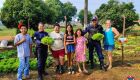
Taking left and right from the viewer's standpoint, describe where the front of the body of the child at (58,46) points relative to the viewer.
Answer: facing the viewer

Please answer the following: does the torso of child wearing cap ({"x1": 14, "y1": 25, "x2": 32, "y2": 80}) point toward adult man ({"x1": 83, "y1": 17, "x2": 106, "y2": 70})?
no

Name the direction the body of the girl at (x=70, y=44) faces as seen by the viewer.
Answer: toward the camera

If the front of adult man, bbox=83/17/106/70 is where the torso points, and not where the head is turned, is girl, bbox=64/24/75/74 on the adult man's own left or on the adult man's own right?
on the adult man's own right

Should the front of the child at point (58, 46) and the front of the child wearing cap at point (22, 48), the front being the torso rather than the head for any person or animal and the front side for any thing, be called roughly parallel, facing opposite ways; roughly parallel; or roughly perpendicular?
roughly parallel

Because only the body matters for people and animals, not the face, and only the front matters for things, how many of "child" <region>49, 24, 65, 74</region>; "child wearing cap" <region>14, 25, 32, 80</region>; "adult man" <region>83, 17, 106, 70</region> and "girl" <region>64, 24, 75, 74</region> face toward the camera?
4

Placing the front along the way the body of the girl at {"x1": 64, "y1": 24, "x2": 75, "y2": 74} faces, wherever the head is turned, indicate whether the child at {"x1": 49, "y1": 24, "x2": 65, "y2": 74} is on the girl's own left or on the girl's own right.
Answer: on the girl's own right

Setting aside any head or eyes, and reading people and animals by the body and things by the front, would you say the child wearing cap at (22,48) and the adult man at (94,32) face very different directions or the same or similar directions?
same or similar directions

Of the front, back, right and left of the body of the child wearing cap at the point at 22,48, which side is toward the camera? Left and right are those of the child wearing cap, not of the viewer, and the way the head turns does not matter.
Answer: front

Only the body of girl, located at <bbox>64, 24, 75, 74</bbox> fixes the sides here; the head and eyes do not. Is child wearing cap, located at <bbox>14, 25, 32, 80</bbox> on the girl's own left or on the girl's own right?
on the girl's own right

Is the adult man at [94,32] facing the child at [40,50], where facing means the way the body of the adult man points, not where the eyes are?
no

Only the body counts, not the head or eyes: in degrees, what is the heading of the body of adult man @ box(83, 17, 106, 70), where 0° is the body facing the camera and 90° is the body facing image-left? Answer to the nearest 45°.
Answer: approximately 0°

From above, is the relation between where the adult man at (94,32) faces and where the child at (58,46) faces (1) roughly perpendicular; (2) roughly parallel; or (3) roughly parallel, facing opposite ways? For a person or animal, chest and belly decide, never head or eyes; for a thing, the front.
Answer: roughly parallel

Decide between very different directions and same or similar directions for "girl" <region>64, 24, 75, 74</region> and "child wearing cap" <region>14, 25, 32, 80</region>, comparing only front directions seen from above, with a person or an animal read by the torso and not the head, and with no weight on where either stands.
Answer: same or similar directions

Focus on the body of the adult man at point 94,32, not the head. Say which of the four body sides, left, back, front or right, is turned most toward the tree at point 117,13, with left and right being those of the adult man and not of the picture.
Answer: back
